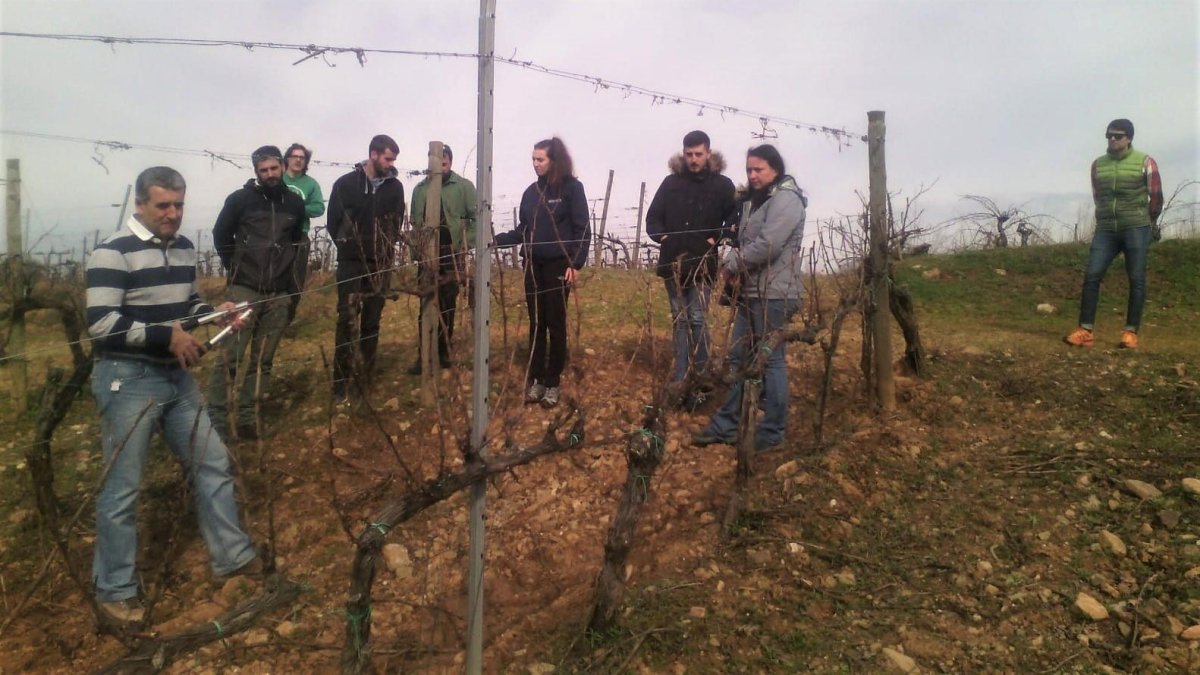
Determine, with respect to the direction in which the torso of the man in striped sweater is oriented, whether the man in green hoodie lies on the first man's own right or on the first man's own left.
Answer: on the first man's own left

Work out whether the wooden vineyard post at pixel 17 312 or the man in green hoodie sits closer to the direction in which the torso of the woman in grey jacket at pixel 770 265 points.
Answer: the wooden vineyard post

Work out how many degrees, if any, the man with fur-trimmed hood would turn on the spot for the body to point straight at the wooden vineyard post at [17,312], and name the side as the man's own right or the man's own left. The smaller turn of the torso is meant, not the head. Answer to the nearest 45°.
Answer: approximately 45° to the man's own right

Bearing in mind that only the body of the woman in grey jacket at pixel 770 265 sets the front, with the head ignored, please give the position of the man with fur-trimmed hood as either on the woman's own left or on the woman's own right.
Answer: on the woman's own right

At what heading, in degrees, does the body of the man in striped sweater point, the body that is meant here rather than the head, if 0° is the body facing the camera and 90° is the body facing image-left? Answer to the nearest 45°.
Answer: approximately 315°

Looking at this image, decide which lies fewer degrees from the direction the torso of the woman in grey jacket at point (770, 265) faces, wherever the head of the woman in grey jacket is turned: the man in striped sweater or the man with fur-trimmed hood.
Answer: the man in striped sweater

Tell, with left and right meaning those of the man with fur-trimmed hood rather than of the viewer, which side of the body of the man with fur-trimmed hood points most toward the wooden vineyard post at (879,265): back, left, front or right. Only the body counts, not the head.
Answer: left
